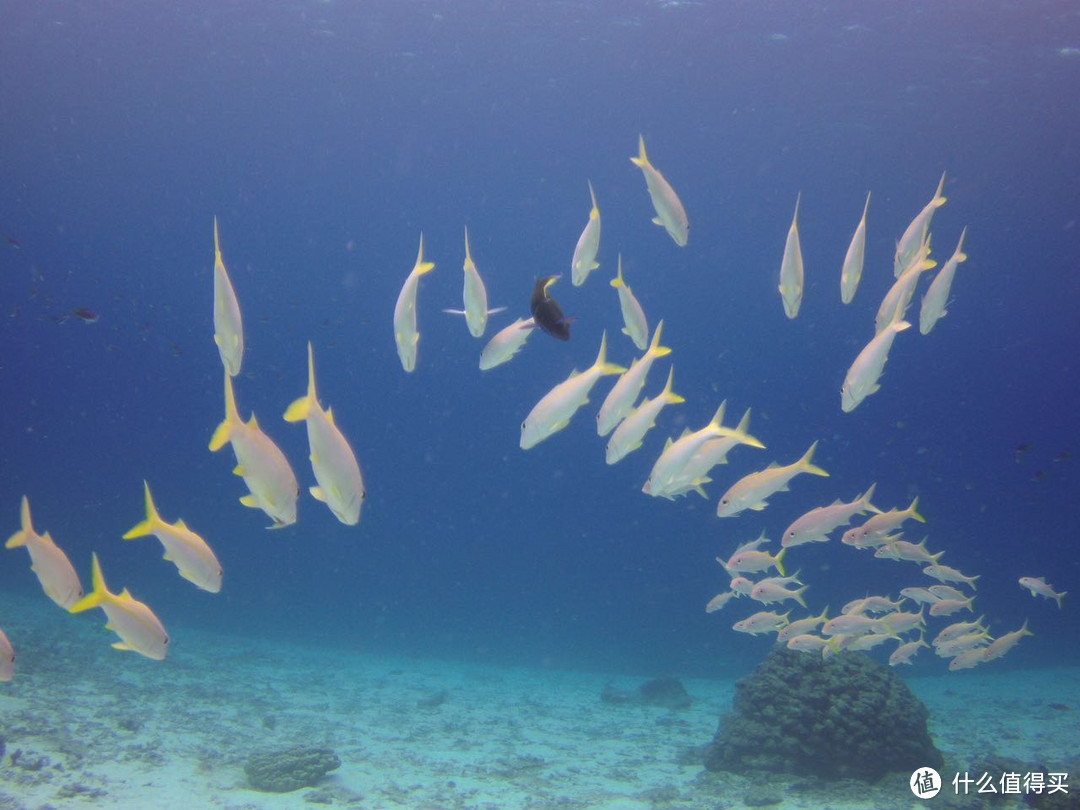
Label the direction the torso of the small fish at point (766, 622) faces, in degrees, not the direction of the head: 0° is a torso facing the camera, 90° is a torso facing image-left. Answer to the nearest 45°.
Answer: approximately 90°
